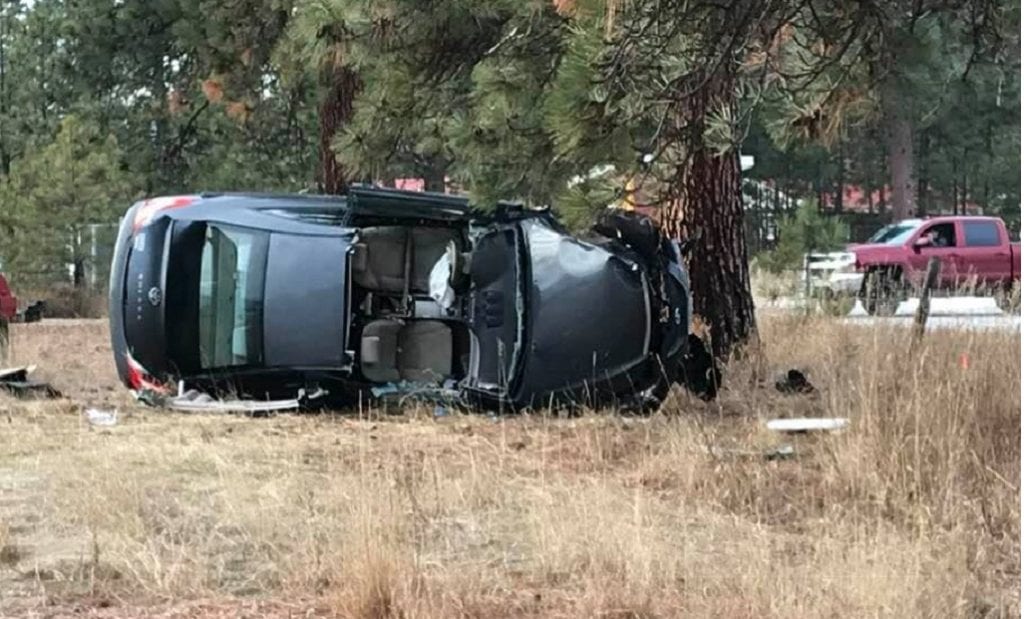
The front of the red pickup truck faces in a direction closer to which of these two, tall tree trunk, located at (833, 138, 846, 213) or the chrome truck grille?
the chrome truck grille

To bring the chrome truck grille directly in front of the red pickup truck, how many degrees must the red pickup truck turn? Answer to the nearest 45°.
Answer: approximately 45° to its right

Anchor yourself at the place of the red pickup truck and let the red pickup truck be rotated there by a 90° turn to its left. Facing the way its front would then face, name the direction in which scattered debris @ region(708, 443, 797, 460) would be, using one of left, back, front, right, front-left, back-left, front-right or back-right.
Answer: front-right

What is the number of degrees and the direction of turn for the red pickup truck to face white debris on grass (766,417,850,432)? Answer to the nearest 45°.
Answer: approximately 45° to its left

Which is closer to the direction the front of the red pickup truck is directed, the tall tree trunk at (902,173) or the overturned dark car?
the overturned dark car

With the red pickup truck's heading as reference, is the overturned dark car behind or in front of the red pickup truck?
in front

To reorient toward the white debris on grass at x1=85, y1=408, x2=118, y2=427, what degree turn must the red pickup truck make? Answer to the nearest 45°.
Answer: approximately 45° to its left

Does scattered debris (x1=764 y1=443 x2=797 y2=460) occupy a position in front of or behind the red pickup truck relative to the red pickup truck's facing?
in front

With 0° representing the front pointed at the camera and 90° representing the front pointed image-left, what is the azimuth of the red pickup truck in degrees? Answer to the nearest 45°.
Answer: approximately 45°

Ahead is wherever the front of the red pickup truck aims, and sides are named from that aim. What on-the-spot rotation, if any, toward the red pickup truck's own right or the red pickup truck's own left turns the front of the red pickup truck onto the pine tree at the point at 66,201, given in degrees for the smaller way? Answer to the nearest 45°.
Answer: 0° — it already faces it

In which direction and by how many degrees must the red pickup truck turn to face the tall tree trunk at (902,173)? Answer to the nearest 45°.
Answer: approximately 135° to its right

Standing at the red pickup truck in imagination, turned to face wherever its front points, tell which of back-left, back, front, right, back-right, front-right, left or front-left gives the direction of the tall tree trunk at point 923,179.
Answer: back-right
